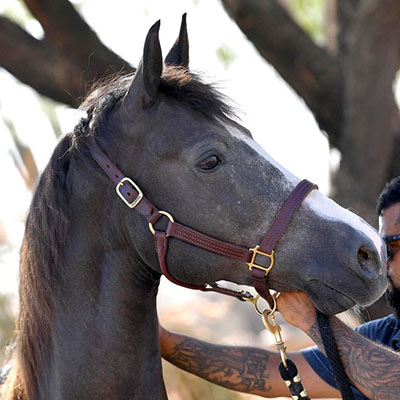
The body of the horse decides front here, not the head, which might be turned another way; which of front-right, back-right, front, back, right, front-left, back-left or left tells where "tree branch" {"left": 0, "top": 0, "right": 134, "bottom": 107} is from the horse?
left

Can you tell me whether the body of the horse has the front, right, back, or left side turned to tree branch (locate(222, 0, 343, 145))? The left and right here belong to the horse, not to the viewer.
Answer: left

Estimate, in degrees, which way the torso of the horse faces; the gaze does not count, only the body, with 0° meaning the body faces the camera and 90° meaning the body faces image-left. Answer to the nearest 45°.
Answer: approximately 270°

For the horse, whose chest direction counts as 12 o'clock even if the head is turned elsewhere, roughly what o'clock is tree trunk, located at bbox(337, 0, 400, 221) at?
The tree trunk is roughly at 10 o'clock from the horse.
